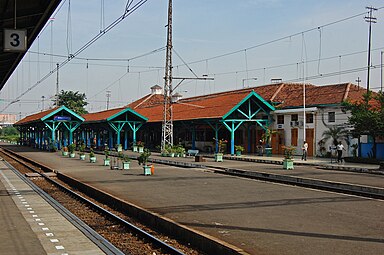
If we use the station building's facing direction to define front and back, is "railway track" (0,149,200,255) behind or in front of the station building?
in front

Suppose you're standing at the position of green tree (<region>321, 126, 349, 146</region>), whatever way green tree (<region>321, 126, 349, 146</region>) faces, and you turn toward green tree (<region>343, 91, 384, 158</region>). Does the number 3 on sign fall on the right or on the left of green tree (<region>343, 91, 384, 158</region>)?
right

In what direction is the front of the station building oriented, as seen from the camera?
facing the viewer and to the left of the viewer

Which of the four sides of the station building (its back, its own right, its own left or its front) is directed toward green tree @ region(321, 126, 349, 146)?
left

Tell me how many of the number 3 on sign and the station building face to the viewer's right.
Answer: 0

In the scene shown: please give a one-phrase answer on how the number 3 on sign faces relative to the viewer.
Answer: facing the viewer

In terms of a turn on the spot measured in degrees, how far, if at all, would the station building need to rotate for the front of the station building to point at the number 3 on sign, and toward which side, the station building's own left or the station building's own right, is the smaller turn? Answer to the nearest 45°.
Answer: approximately 45° to the station building's own left

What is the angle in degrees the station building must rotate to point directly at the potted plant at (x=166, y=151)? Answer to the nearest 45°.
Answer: approximately 45° to its right

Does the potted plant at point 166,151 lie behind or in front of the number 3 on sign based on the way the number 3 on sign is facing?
behind
